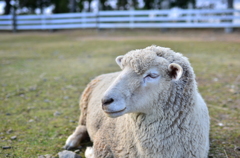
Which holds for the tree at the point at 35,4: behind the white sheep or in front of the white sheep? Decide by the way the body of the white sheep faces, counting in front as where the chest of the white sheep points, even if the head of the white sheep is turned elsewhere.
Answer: behind
